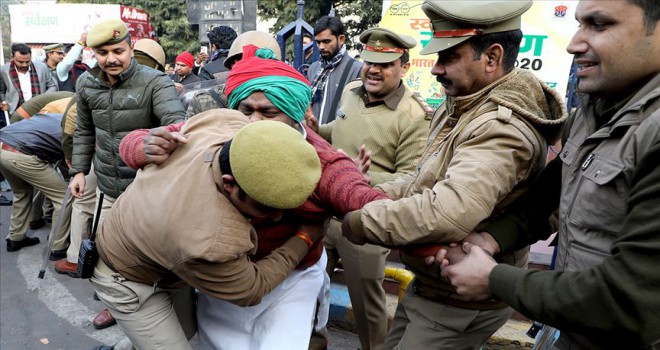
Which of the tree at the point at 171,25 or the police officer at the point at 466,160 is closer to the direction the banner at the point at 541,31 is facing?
the police officer

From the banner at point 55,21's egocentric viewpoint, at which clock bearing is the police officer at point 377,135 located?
The police officer is roughly at 12 o'clock from the banner.

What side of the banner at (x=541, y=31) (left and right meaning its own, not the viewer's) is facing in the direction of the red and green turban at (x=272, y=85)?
front

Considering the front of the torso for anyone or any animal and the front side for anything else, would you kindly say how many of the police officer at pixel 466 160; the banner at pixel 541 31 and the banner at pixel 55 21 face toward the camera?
2

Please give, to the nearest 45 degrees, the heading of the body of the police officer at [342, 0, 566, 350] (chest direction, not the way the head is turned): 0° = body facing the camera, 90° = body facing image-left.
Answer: approximately 90°

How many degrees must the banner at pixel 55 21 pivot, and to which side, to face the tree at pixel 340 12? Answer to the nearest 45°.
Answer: approximately 45° to its left

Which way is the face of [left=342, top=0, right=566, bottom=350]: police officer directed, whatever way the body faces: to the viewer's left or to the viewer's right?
to the viewer's left

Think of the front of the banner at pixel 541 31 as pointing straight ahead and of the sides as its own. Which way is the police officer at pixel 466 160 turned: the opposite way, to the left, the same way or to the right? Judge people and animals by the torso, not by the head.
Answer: to the right

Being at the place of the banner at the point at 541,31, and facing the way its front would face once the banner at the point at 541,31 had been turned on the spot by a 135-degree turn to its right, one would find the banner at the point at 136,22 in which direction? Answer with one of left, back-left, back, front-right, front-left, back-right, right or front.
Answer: front

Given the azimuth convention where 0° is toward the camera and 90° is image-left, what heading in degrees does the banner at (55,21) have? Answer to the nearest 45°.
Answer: approximately 0°

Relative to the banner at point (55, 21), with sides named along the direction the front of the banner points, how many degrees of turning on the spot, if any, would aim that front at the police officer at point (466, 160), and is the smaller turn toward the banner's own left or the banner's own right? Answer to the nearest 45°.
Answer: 0° — it already faces them

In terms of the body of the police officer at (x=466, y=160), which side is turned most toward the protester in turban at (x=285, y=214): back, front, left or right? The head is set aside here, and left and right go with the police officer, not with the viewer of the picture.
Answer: front

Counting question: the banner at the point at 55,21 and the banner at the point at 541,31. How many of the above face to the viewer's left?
0

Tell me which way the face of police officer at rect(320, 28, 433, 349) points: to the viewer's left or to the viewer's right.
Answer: to the viewer's left
